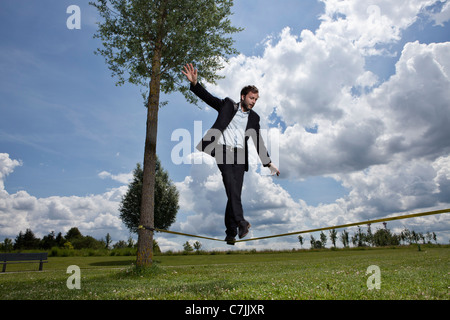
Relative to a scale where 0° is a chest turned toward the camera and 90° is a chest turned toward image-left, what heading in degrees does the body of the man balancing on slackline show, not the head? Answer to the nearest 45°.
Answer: approximately 315°

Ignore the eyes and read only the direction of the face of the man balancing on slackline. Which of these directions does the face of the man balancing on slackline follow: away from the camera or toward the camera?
toward the camera
